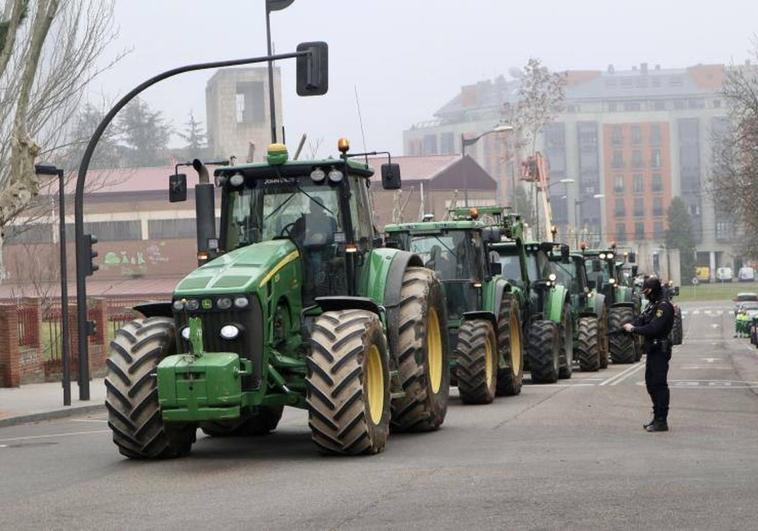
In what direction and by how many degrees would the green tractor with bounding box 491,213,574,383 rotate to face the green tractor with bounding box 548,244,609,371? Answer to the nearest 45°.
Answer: approximately 135° to its right

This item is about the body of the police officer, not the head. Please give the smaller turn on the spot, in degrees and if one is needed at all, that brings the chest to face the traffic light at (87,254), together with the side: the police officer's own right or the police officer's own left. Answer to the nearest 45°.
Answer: approximately 45° to the police officer's own right

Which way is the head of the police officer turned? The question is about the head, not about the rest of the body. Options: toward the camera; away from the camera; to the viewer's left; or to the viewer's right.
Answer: to the viewer's left

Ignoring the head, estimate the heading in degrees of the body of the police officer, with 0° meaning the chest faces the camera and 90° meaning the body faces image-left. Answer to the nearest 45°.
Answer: approximately 90°

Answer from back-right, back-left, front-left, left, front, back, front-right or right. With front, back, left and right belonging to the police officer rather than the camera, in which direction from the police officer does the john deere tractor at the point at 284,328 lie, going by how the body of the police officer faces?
front-left

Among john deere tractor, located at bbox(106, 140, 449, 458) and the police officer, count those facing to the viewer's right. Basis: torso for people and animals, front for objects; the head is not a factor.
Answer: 0

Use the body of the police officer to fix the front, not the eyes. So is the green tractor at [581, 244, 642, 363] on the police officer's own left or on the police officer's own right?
on the police officer's own right

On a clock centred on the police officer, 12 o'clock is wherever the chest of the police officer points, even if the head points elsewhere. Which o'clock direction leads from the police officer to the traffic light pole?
The traffic light pole is roughly at 1 o'clock from the police officer.

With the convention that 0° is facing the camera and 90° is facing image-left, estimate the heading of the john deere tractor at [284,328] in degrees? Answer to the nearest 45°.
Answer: approximately 45°

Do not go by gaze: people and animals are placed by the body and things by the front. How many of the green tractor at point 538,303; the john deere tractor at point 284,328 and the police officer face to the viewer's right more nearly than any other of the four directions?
0

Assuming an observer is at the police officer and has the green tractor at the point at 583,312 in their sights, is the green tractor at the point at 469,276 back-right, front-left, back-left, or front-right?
front-left

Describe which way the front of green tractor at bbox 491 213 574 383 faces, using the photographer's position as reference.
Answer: facing the viewer and to the left of the viewer
